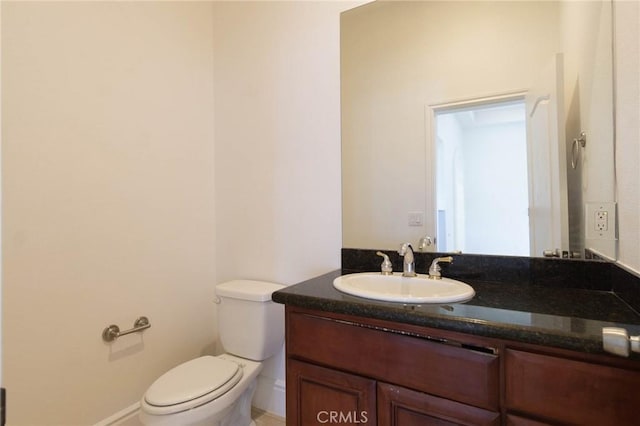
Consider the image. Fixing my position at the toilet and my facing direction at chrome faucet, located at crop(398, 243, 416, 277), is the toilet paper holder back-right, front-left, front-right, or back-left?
back-right

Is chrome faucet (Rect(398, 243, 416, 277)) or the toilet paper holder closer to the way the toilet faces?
the toilet paper holder

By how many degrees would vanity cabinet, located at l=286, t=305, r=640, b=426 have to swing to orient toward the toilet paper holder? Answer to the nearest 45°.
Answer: approximately 45° to its right

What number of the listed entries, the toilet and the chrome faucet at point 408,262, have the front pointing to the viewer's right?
0

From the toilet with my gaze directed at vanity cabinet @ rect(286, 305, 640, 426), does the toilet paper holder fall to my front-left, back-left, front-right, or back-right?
back-right

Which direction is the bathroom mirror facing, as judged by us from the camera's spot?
facing the viewer and to the left of the viewer

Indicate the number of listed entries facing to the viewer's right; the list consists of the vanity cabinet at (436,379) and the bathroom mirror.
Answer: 0

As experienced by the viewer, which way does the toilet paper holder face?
facing the viewer and to the right of the viewer

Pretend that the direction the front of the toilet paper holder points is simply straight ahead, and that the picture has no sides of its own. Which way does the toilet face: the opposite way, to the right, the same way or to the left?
to the right

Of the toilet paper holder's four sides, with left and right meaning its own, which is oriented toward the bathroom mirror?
front

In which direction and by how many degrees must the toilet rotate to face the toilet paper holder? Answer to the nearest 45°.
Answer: approximately 45° to its right

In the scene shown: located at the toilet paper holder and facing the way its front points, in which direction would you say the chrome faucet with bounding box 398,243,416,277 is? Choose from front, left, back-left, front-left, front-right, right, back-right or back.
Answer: front

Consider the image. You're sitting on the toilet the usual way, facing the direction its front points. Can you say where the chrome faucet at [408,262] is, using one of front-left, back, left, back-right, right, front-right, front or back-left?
left
